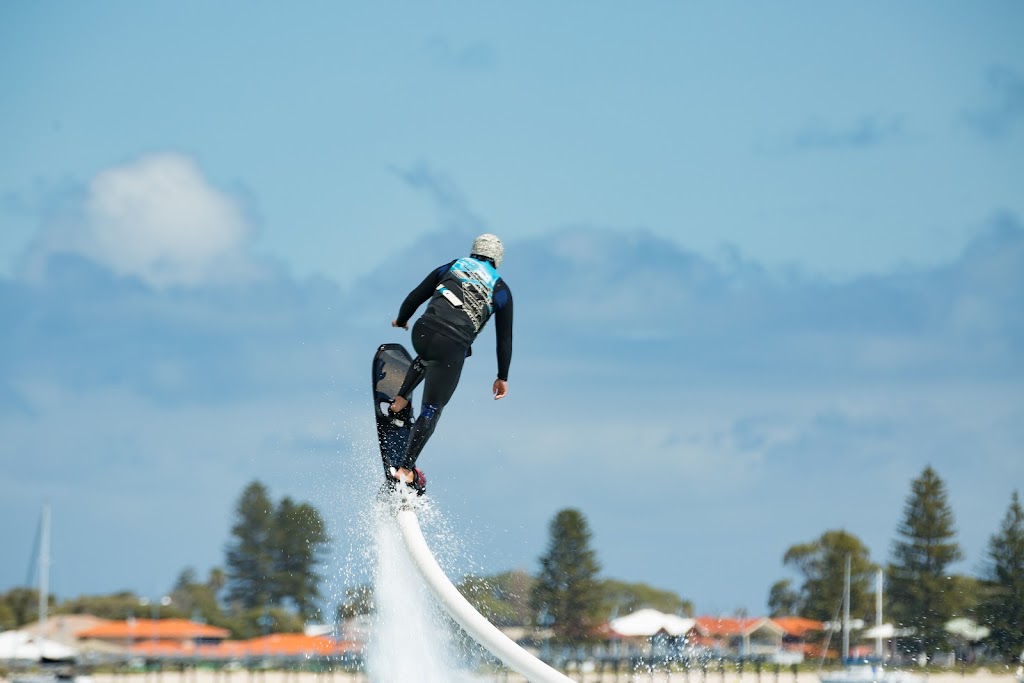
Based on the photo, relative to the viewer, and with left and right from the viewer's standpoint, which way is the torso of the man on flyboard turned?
facing away from the viewer and to the right of the viewer

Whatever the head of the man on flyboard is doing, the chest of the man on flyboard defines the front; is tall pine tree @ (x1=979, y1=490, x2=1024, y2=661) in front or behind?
in front
